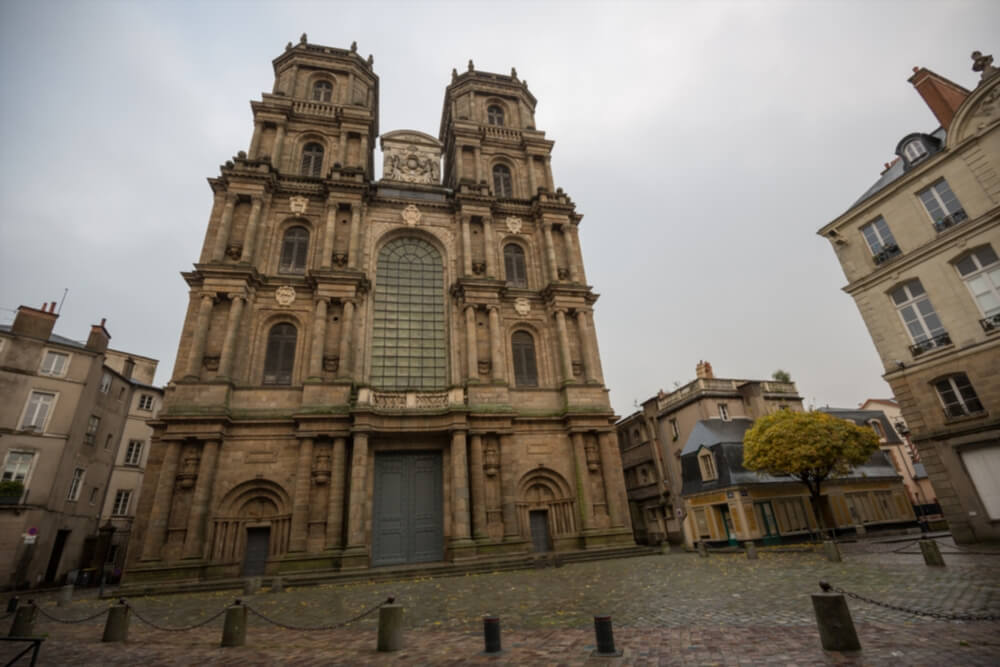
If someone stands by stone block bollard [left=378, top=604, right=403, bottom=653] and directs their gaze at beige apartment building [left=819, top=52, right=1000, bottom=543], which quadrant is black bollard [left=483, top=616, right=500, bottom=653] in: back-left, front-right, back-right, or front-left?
front-right

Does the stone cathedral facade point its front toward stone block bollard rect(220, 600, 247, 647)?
yes

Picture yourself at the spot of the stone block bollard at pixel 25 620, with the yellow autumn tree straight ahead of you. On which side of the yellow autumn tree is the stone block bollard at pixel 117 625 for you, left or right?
right

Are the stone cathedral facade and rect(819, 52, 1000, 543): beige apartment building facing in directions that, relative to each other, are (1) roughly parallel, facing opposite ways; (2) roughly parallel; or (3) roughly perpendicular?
roughly perpendicular

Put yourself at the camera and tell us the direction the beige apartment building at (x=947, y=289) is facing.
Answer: facing the viewer and to the left of the viewer

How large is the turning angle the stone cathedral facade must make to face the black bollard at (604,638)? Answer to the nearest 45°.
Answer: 0° — it already faces it

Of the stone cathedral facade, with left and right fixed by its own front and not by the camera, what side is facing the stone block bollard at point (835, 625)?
front

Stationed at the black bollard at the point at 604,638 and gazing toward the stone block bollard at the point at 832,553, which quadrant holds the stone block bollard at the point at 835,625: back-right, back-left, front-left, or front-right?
front-right

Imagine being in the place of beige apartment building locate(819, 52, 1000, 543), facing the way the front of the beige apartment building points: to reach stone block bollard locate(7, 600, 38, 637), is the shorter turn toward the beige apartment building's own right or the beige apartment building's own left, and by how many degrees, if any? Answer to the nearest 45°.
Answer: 0° — it already faces it

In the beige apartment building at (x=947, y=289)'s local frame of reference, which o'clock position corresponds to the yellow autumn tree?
The yellow autumn tree is roughly at 2 o'clock from the beige apartment building.

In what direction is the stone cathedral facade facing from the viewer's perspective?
toward the camera

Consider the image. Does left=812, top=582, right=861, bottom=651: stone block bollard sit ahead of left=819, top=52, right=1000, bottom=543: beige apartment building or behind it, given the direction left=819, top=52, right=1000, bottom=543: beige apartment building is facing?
ahead

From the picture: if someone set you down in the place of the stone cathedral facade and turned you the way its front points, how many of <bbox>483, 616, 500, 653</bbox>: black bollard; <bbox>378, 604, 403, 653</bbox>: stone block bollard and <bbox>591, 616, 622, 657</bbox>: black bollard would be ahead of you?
3

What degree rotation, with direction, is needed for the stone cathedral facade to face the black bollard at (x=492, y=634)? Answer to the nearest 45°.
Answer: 0° — it already faces it

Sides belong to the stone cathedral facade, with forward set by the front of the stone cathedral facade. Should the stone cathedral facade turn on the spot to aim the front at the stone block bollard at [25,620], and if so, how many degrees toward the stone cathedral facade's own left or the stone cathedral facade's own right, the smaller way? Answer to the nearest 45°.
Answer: approximately 45° to the stone cathedral facade's own right

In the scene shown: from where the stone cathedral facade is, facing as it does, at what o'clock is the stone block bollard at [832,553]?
The stone block bollard is roughly at 10 o'clock from the stone cathedral facade.

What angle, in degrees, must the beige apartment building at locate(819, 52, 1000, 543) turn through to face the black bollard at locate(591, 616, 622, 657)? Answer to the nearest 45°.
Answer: approximately 45° to its left

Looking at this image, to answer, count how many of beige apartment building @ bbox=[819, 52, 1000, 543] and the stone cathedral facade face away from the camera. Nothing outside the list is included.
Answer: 0
